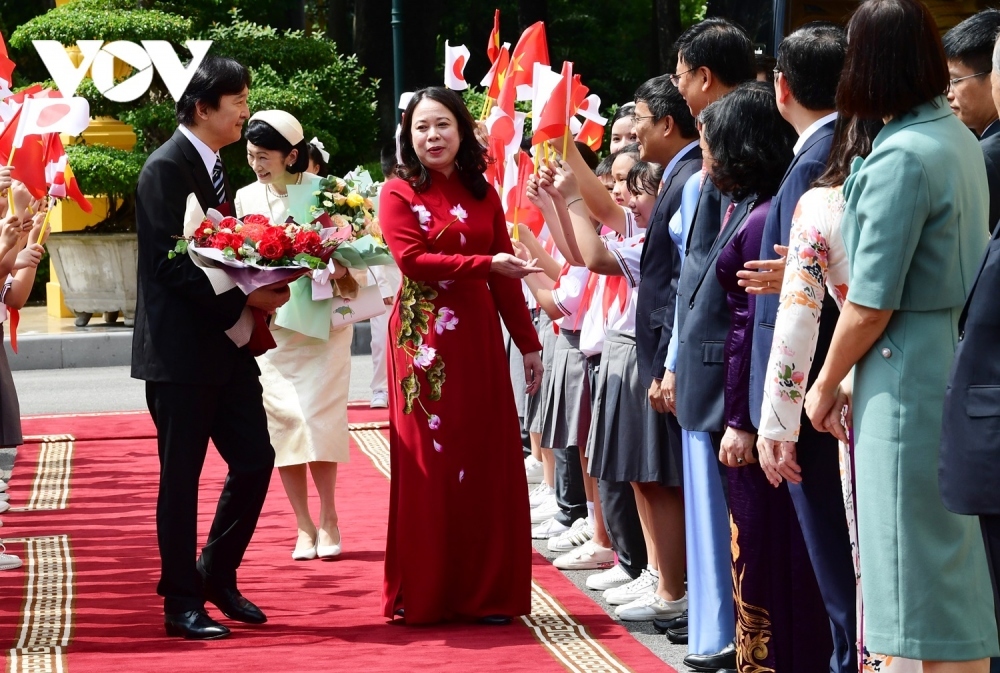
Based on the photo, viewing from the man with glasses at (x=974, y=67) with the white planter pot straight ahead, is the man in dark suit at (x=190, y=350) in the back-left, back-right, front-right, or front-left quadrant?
front-left

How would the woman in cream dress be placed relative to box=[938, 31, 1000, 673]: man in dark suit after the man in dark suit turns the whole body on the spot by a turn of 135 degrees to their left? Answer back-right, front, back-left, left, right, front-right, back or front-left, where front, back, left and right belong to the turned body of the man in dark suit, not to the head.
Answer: back

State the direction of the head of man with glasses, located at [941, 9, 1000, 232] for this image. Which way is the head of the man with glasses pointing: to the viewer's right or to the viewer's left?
to the viewer's left

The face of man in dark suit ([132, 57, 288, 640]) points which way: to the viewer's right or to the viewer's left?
to the viewer's right

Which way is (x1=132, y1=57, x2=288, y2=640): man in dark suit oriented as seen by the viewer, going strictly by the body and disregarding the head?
to the viewer's right

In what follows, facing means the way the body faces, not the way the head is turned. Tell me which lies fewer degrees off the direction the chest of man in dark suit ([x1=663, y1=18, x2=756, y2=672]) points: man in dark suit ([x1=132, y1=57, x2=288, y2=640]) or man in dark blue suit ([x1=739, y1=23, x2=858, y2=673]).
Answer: the man in dark suit

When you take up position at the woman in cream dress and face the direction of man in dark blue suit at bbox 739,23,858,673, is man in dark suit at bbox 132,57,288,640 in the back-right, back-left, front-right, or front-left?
front-right

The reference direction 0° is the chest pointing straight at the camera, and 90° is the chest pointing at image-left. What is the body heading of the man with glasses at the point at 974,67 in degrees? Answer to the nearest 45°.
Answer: approximately 90°

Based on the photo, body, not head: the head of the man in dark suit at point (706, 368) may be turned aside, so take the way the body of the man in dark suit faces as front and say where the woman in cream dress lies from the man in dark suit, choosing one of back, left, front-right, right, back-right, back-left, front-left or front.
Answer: front-right

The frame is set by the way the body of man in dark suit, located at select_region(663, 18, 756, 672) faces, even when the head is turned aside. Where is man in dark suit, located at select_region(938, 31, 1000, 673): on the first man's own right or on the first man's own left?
on the first man's own left

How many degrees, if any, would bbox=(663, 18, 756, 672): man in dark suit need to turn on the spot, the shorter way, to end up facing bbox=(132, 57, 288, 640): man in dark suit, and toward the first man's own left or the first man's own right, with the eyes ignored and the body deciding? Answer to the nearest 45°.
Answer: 0° — they already face them

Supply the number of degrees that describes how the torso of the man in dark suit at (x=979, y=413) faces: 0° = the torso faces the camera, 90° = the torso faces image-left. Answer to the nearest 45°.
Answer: approximately 90°

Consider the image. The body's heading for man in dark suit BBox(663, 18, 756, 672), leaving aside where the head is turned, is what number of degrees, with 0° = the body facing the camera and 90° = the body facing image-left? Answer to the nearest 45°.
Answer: approximately 90°

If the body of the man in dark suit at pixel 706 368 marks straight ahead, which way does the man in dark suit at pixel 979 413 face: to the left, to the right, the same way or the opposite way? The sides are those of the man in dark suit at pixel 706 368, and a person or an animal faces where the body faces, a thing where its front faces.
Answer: the same way
